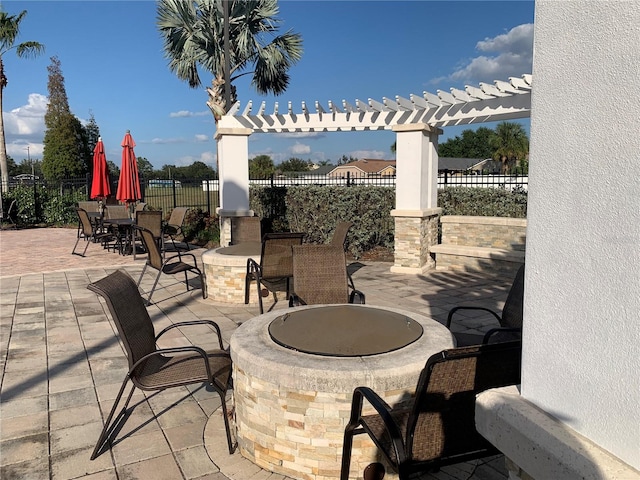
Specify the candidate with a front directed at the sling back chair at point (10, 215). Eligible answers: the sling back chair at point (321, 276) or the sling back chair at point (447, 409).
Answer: the sling back chair at point (447, 409)

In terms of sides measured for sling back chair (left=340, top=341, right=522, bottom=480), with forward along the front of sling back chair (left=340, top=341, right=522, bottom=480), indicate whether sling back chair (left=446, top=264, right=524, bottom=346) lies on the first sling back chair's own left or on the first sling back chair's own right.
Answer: on the first sling back chair's own right

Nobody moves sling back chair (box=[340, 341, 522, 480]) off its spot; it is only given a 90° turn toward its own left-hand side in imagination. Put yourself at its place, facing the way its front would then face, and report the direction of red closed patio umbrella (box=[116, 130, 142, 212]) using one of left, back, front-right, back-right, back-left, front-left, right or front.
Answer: right

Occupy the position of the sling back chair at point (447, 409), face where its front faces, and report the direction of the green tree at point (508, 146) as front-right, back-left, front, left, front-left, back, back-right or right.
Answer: front-right

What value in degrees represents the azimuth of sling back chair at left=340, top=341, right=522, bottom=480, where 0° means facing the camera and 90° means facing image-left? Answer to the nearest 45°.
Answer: approximately 135°

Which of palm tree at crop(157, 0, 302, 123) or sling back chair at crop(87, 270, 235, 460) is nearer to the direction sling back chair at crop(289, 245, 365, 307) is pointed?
the sling back chair

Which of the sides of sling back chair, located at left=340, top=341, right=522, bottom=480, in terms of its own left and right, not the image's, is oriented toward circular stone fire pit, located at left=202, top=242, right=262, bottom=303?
front

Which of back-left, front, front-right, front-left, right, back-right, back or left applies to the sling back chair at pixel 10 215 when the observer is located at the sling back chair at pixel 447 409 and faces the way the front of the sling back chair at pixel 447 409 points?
front

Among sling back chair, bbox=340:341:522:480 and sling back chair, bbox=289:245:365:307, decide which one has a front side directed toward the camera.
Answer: sling back chair, bbox=289:245:365:307

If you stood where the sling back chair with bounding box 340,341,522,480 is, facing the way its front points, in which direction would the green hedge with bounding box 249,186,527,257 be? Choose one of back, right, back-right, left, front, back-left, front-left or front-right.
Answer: front-right

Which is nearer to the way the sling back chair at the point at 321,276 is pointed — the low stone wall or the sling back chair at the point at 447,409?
the sling back chair

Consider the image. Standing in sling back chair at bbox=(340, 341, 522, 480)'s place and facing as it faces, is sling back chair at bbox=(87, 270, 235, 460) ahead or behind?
ahead

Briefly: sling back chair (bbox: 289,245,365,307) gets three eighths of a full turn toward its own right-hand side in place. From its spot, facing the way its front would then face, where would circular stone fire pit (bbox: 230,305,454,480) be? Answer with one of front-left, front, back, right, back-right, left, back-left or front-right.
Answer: back-left

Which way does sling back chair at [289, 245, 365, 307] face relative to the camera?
toward the camera

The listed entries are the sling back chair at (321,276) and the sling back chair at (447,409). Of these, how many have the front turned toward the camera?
1
